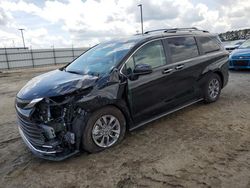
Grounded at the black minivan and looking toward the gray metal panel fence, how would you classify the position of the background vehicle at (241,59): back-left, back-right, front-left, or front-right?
front-right

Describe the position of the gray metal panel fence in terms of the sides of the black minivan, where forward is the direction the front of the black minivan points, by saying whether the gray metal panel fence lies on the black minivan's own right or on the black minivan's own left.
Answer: on the black minivan's own right

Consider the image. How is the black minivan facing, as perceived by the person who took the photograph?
facing the viewer and to the left of the viewer

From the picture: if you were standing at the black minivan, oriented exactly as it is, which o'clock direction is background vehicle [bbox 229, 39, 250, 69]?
The background vehicle is roughly at 6 o'clock from the black minivan.

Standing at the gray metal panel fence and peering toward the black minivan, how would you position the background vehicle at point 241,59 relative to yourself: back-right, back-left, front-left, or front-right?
front-left
